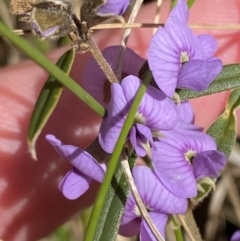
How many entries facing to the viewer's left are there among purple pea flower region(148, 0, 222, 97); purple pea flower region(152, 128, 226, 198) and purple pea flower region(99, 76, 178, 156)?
0

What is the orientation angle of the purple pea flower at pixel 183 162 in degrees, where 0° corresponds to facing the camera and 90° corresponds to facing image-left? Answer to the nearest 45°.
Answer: approximately 315°

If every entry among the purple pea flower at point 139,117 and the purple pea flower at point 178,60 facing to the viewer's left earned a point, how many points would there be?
0

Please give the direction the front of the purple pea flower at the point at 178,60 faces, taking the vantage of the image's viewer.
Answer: facing the viewer and to the right of the viewer

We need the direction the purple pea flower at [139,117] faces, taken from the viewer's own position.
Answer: facing the viewer

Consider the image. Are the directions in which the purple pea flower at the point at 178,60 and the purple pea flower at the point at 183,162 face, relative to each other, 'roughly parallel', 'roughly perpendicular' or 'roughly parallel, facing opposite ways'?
roughly parallel
